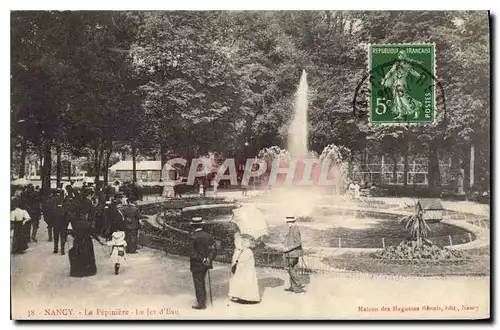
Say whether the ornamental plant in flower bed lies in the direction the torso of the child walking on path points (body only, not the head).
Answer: no

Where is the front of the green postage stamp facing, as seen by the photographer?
facing the viewer
